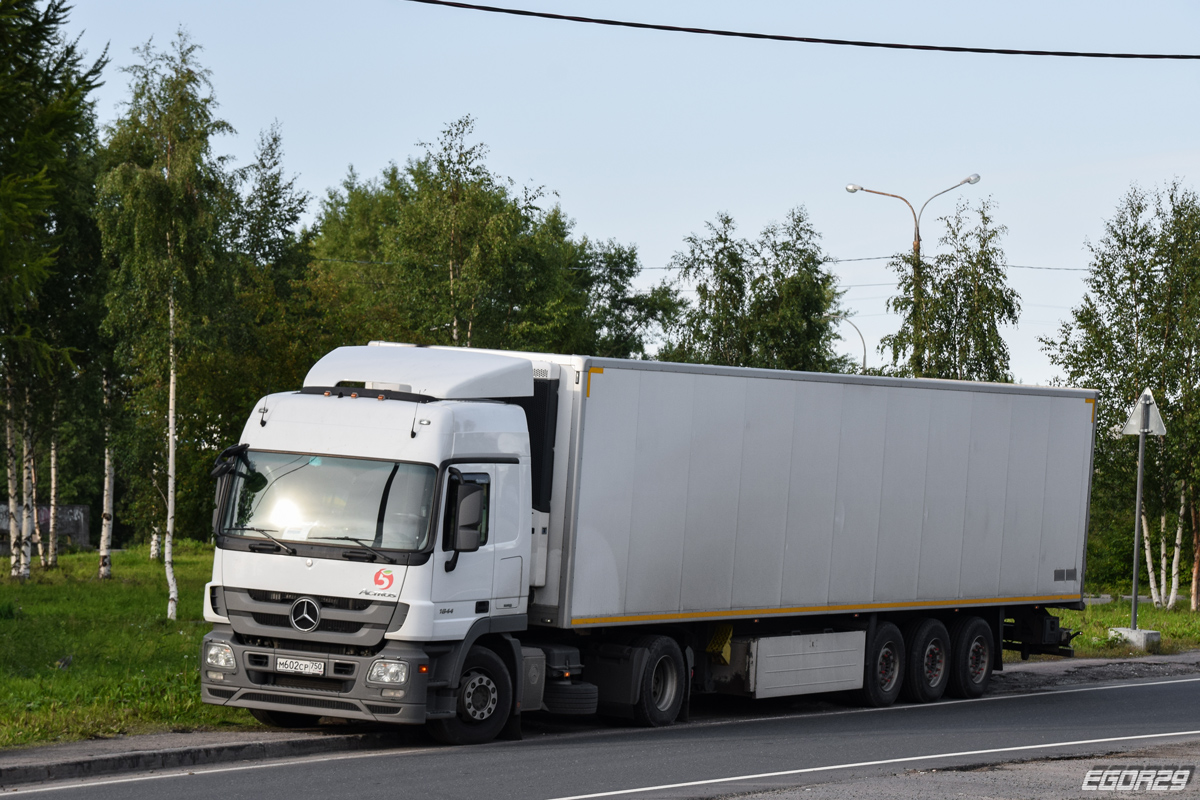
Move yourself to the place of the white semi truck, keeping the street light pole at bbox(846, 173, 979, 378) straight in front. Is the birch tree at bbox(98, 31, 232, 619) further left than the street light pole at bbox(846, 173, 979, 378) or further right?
left

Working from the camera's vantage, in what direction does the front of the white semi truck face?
facing the viewer and to the left of the viewer

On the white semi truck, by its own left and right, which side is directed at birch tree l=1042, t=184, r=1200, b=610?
back

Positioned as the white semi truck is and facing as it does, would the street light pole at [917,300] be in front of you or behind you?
behind

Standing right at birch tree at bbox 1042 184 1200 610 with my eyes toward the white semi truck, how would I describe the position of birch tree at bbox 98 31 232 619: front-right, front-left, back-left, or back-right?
front-right

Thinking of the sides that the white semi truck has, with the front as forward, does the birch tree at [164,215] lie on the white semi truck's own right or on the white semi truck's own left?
on the white semi truck's own right
